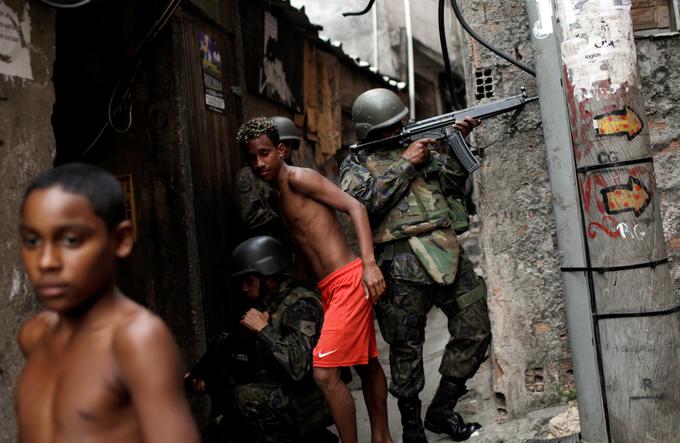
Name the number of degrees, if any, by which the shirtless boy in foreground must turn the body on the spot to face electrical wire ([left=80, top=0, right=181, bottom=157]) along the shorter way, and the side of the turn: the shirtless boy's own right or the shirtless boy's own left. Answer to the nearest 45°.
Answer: approximately 135° to the shirtless boy's own right

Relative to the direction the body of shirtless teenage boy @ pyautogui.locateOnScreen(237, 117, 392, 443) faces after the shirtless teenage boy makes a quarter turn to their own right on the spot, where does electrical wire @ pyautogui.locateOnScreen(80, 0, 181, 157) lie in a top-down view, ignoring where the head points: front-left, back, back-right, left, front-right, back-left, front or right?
front

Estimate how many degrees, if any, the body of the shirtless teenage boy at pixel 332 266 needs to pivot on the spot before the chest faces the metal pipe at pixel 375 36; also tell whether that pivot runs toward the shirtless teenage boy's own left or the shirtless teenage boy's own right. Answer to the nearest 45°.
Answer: approximately 135° to the shirtless teenage boy's own right

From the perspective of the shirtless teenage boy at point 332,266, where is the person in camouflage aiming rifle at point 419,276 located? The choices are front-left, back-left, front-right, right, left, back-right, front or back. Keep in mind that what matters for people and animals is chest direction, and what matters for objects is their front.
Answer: back

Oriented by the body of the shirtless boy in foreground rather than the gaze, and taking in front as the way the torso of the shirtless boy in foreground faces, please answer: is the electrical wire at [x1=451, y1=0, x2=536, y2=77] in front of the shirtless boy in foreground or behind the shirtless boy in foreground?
behind

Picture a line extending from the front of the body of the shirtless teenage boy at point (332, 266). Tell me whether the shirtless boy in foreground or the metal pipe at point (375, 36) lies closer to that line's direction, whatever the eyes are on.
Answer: the shirtless boy in foreground

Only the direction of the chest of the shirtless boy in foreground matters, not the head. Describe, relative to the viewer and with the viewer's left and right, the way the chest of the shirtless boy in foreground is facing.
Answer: facing the viewer and to the left of the viewer

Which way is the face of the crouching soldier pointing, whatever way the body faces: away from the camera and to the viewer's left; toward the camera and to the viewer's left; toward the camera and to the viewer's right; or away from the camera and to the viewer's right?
toward the camera and to the viewer's left

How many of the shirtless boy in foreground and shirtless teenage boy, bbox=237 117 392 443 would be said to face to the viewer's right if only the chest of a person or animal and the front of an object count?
0

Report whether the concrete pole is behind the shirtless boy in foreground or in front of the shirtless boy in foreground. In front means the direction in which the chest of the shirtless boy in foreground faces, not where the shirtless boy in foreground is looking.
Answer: behind

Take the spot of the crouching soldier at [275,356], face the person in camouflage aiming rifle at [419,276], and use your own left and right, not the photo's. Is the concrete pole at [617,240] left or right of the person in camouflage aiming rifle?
right

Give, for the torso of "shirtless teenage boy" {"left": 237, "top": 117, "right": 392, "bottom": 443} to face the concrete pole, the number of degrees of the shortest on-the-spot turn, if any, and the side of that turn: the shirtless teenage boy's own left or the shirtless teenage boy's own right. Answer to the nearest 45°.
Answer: approximately 90° to the shirtless teenage boy's own left
